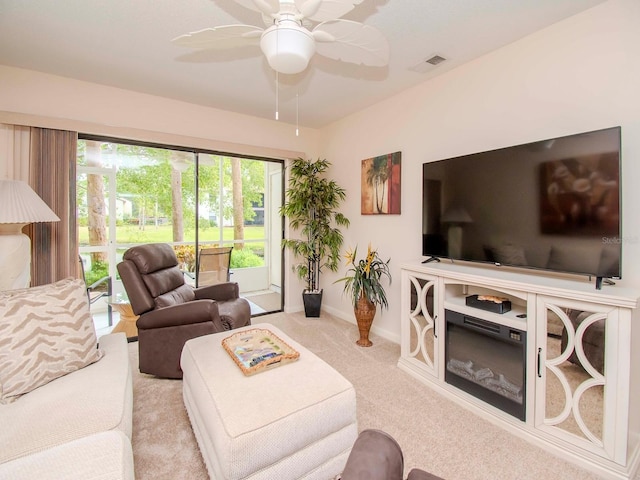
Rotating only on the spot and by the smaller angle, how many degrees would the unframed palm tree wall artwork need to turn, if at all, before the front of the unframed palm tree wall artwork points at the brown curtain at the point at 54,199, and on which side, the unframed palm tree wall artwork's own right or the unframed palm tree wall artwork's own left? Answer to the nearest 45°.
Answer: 0° — it already faces it

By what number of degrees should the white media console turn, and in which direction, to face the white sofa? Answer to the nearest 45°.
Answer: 0° — it already faces it

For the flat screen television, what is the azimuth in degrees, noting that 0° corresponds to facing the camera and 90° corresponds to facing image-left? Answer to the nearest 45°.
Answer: approximately 45°

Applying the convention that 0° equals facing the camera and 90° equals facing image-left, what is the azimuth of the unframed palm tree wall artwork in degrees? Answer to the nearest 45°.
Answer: approximately 45°
